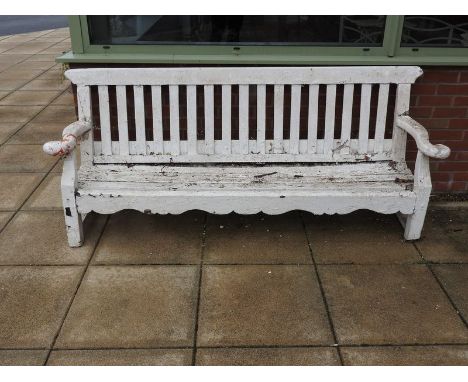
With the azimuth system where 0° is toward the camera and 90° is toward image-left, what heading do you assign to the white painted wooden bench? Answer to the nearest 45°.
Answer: approximately 0°
